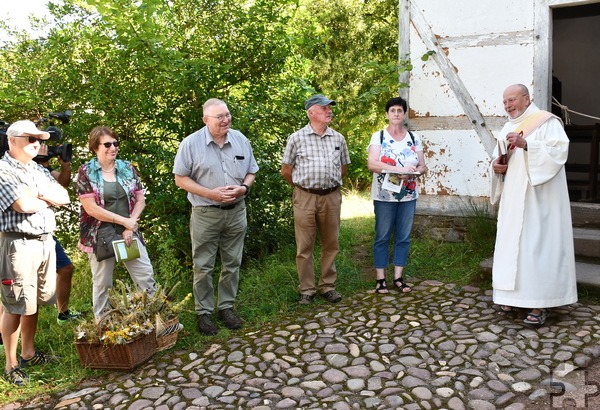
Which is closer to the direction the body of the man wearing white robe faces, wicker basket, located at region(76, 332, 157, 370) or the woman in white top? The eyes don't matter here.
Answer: the wicker basket

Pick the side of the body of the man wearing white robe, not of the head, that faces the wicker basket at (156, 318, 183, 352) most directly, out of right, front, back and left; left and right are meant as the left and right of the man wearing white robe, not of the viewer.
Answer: front

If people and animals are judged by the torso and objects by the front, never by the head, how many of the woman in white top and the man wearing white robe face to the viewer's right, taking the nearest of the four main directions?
0

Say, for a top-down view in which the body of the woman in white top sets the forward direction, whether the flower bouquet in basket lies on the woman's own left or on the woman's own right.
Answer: on the woman's own right

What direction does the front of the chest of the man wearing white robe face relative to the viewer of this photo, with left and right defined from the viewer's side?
facing the viewer and to the left of the viewer

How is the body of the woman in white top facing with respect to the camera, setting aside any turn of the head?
toward the camera

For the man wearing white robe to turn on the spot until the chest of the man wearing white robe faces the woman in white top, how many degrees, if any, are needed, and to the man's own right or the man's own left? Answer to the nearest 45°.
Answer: approximately 45° to the man's own right

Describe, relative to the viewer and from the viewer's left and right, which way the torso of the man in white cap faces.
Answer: facing the viewer and to the right of the viewer

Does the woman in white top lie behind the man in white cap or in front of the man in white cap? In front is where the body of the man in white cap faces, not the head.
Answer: in front

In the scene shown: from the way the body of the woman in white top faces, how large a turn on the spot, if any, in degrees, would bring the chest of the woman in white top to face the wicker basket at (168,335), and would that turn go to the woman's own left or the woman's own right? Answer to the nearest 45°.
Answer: approximately 45° to the woman's own right

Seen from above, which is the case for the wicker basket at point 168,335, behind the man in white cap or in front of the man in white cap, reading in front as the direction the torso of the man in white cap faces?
in front

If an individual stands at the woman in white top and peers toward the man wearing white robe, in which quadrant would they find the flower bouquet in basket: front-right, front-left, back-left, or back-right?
back-right

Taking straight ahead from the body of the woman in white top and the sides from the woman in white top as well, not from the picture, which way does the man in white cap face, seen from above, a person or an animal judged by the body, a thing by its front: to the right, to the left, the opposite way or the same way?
to the left
